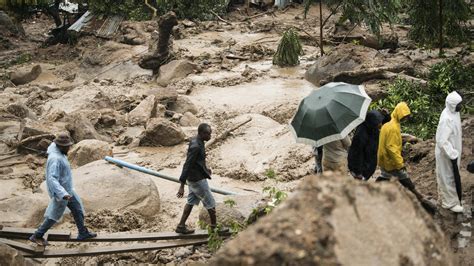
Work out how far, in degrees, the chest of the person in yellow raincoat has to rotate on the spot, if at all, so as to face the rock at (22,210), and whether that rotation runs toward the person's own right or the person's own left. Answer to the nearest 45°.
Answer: approximately 180°

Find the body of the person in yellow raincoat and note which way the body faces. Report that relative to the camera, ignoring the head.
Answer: to the viewer's right

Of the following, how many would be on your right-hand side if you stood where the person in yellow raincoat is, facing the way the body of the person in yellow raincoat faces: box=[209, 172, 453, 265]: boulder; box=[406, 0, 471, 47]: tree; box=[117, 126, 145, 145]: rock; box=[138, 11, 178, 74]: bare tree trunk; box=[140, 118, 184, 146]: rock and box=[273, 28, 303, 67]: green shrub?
1

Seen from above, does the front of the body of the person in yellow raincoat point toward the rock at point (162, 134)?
no

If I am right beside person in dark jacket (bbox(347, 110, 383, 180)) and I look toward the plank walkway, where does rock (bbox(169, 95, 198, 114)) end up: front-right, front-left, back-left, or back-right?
front-right
